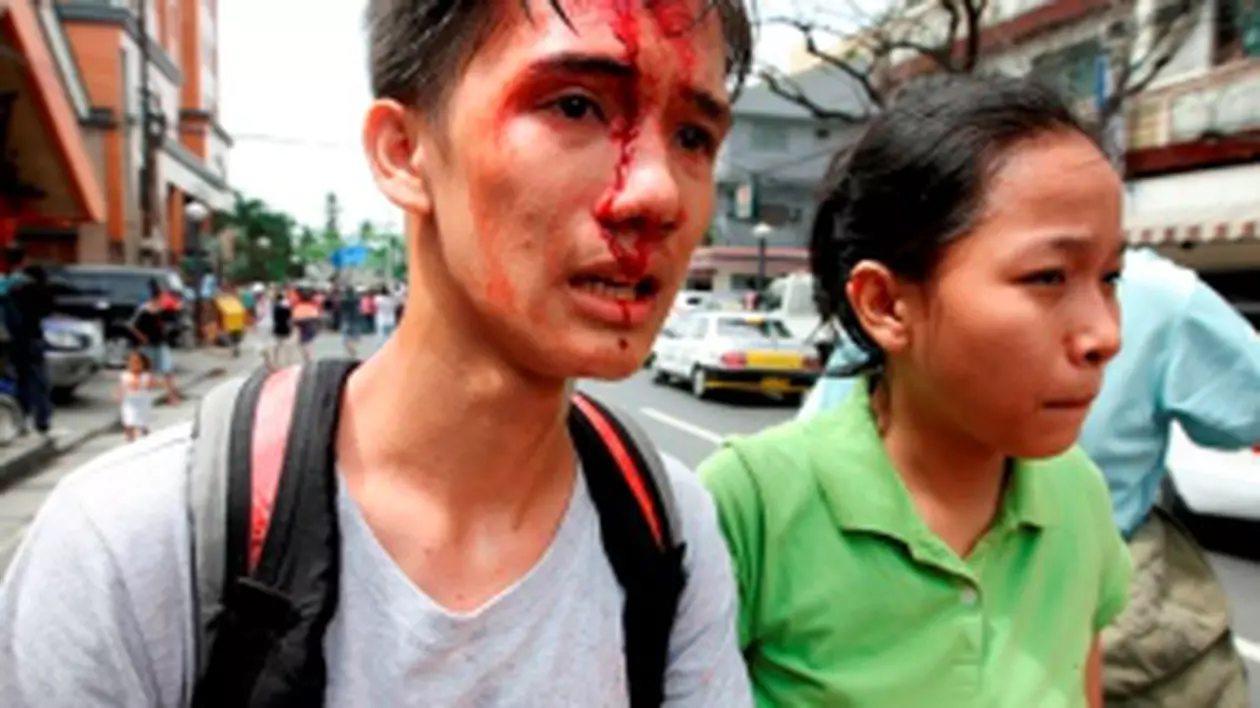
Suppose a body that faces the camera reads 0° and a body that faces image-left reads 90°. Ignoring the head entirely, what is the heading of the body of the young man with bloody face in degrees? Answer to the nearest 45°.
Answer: approximately 315°

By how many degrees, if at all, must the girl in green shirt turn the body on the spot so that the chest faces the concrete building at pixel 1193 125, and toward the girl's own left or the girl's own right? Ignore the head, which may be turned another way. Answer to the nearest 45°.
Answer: approximately 135° to the girl's own left

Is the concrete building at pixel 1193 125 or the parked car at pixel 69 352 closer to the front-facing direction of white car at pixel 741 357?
the parked car

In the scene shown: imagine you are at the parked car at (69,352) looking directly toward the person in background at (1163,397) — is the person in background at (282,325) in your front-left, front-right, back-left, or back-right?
back-left

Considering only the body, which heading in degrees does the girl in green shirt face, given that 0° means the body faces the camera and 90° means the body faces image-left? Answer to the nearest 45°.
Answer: approximately 315°

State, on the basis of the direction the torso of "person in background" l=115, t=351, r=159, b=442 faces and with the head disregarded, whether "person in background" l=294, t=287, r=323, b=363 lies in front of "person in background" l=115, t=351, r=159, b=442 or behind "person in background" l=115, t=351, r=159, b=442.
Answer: behind

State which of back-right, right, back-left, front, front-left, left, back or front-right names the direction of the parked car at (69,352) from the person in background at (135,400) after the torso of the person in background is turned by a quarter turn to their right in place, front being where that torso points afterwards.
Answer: right

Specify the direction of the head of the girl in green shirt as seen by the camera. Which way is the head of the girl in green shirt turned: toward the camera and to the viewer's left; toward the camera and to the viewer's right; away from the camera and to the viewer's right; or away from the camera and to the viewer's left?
toward the camera and to the viewer's right

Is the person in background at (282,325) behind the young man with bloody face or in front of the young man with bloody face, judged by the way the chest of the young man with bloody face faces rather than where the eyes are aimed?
behind

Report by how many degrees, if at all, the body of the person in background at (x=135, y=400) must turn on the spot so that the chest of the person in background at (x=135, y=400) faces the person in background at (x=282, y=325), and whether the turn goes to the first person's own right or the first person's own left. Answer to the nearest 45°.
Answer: approximately 180°

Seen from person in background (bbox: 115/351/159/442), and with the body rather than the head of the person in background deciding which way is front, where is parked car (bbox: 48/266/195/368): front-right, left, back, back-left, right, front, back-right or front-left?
back

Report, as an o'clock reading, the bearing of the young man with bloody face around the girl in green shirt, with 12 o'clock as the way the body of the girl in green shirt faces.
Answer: The young man with bloody face is roughly at 3 o'clock from the girl in green shirt.
